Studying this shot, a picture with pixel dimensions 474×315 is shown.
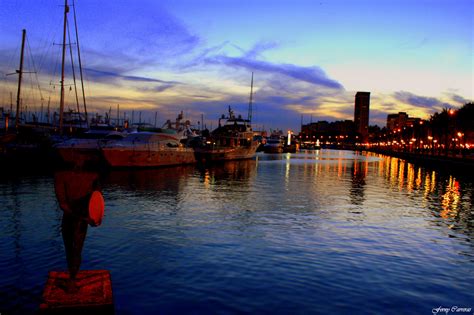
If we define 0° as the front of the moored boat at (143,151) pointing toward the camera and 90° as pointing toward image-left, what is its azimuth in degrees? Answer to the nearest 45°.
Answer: approximately 90°

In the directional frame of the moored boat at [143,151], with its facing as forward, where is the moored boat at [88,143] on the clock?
the moored boat at [88,143] is roughly at 11 o'clock from the moored boat at [143,151].
